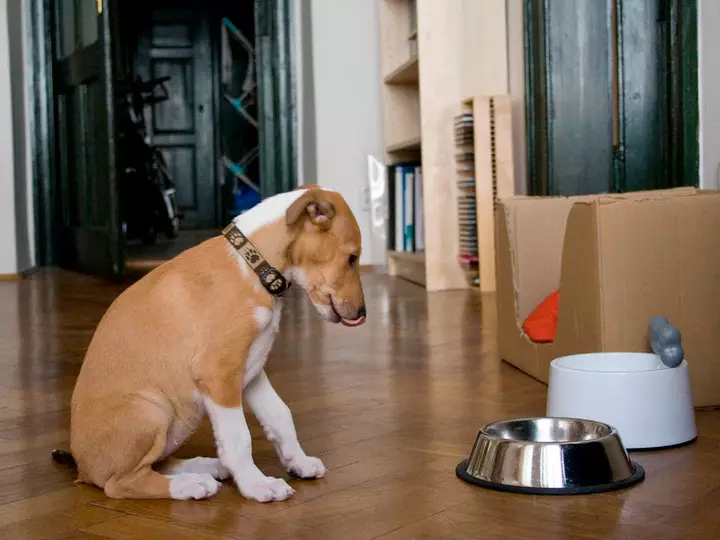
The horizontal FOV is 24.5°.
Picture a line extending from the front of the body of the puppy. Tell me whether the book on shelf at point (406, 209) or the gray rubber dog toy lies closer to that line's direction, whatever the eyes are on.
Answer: the gray rubber dog toy

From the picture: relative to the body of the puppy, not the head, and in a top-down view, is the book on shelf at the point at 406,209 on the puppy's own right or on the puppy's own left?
on the puppy's own left

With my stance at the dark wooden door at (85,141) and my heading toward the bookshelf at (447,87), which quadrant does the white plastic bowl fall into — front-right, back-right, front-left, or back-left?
front-right

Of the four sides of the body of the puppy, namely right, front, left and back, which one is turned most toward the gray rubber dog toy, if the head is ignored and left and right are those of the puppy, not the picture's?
front

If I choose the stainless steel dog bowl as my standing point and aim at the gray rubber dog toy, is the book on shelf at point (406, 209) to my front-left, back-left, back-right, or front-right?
front-left

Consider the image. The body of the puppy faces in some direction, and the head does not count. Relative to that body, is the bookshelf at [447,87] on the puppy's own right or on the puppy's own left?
on the puppy's own left

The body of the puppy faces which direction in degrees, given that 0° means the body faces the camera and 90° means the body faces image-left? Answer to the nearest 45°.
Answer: approximately 270°

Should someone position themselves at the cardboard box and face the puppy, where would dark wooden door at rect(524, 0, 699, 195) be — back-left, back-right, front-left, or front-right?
back-right
